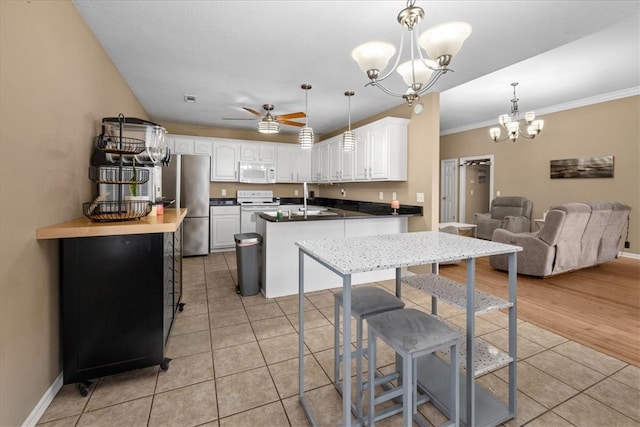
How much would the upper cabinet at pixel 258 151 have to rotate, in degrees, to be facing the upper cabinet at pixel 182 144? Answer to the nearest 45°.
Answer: approximately 90° to its right

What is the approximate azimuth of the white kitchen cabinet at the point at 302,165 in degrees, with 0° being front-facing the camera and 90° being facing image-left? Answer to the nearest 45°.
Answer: approximately 0°

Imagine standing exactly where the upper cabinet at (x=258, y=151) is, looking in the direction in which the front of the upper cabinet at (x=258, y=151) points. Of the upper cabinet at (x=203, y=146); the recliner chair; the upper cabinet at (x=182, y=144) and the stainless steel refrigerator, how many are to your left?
1

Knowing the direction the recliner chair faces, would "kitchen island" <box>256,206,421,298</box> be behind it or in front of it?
in front

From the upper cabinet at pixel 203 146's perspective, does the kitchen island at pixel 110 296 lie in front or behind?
in front

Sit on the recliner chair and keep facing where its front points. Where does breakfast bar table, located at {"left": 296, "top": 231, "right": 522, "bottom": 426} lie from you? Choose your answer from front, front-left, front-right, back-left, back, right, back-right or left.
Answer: front-left

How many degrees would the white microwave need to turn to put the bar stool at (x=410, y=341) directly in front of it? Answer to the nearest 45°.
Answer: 0° — it already faces it

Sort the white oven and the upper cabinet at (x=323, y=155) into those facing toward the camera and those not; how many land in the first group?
2

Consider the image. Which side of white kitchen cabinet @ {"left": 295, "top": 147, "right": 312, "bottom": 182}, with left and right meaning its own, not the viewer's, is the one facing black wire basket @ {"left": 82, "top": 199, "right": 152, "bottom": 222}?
front

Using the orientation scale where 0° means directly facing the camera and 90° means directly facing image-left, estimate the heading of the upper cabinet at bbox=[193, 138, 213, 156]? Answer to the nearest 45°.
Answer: approximately 0°
